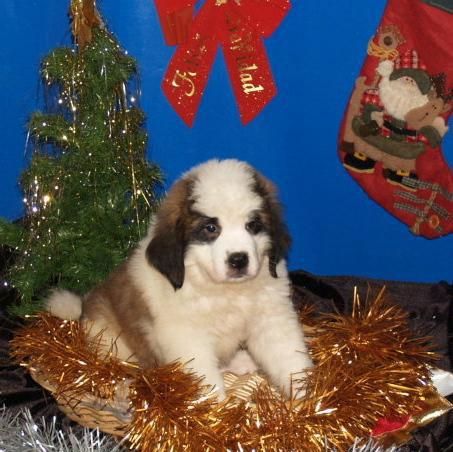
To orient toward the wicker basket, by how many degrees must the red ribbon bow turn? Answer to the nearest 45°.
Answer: approximately 45° to its right

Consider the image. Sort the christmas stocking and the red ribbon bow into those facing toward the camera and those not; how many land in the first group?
2

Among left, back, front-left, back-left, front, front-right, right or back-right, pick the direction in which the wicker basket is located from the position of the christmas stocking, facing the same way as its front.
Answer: front-right

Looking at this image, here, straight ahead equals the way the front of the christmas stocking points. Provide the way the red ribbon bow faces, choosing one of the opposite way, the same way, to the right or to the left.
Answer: the same way

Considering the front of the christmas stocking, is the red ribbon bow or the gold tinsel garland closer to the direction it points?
the gold tinsel garland

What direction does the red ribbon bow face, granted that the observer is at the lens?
facing the viewer

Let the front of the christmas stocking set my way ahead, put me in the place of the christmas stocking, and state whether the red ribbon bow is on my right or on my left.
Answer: on my right

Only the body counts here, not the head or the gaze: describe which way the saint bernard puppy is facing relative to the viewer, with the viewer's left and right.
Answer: facing the viewer and to the right of the viewer

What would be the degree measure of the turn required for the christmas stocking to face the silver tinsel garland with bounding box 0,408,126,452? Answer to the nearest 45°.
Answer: approximately 45° to its right

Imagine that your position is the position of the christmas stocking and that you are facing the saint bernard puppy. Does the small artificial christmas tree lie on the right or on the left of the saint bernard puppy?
right

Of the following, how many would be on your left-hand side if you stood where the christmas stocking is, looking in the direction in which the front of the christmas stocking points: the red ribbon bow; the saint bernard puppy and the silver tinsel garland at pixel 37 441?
0

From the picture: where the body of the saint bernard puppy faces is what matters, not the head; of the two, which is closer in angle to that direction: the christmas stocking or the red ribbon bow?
the christmas stocking

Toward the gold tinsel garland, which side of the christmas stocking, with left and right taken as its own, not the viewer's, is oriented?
front

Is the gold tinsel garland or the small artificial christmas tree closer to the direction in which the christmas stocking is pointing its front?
the gold tinsel garland

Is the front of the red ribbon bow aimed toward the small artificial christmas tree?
no
